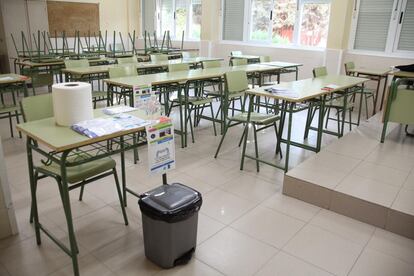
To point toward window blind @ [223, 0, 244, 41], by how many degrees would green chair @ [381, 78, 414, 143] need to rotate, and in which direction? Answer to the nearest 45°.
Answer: approximately 45° to its left

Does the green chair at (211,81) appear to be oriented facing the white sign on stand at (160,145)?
no

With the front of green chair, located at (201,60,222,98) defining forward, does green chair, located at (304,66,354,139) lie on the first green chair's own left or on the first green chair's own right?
on the first green chair's own left

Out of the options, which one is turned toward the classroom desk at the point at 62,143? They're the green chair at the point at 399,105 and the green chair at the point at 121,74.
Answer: the green chair at the point at 121,74

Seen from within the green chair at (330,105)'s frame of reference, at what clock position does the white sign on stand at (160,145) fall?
The white sign on stand is roughly at 2 o'clock from the green chair.

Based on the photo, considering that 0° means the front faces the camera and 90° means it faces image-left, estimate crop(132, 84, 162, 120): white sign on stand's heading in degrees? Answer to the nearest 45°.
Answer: approximately 0°

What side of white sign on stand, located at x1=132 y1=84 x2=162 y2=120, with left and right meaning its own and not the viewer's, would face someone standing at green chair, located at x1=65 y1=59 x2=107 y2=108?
back

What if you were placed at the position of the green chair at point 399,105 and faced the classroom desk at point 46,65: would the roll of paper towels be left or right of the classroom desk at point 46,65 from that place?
left
